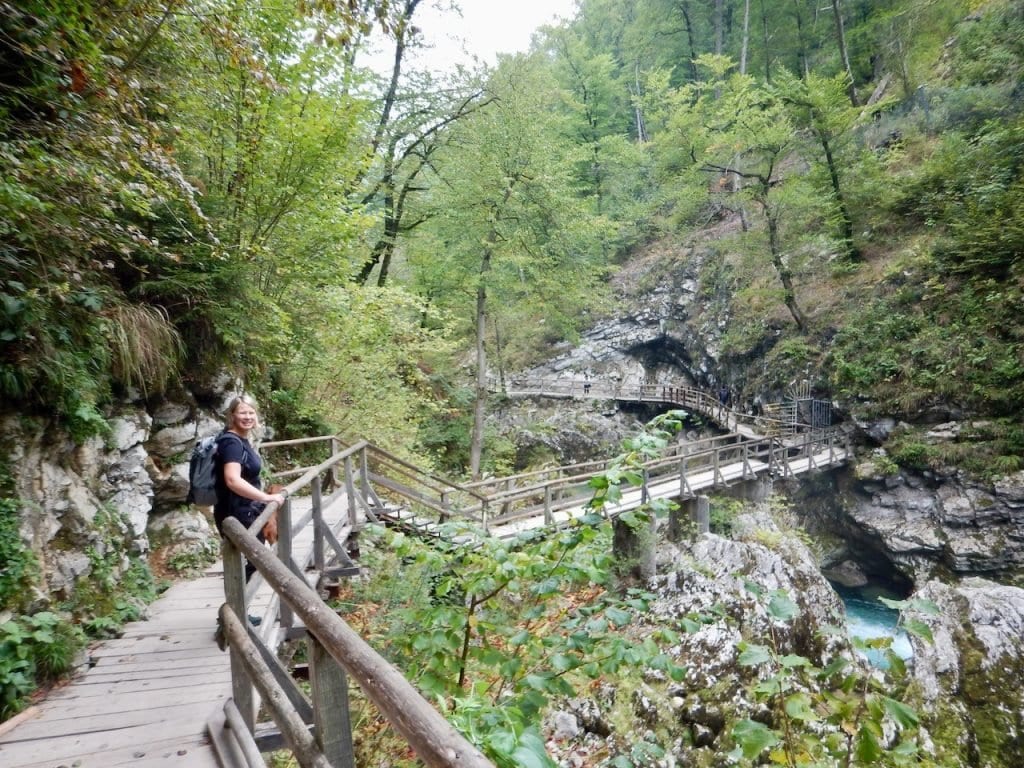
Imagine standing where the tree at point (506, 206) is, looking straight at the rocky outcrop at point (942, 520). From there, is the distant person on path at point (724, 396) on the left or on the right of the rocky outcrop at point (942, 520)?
left

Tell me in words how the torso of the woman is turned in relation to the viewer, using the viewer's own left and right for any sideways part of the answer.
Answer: facing to the right of the viewer

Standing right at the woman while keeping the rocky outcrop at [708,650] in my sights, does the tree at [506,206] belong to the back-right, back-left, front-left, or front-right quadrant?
front-left

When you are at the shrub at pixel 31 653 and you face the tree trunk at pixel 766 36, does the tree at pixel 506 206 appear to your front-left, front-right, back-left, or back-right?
front-left

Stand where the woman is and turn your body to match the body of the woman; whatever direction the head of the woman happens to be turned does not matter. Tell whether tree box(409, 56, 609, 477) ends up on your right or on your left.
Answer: on your left

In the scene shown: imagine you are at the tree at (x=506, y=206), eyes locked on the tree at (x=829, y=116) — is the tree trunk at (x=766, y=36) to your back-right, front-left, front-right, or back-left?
front-left

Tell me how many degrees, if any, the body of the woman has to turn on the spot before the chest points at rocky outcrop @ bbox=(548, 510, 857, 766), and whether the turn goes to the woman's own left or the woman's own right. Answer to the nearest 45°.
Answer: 0° — they already face it

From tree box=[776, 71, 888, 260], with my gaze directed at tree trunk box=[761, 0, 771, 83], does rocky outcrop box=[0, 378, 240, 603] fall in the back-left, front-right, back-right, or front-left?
back-left
